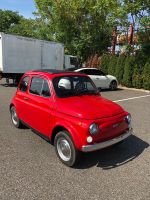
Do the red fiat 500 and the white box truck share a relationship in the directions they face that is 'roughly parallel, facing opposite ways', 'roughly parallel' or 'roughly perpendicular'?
roughly perpendicular

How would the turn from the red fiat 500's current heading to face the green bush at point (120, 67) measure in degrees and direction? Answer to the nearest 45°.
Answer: approximately 135° to its left

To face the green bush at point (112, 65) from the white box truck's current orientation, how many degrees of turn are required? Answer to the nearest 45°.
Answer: approximately 45° to its right

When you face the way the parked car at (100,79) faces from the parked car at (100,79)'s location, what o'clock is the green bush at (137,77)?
The green bush is roughly at 11 o'clock from the parked car.

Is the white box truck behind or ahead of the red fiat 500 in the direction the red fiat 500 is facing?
behind

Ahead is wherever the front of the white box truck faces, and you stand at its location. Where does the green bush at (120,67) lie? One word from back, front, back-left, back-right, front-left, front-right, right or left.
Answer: front-right

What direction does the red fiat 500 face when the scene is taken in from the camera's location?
facing the viewer and to the right of the viewer

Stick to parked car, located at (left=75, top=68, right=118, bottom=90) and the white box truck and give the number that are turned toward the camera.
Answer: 0

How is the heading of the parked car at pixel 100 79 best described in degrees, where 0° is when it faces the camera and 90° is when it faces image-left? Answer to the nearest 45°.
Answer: approximately 270°
